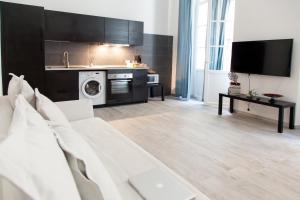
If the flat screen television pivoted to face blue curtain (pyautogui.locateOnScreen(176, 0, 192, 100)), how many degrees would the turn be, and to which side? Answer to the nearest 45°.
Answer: approximately 90° to its right

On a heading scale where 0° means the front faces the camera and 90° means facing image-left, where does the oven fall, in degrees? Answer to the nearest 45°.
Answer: approximately 0°

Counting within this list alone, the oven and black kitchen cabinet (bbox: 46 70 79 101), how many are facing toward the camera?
2

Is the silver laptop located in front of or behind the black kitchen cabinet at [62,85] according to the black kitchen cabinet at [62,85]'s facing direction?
in front

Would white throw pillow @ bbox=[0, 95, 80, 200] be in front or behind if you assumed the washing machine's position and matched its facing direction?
in front

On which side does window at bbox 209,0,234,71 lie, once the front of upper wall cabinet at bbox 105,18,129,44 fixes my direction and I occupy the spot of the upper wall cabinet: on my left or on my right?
on my left

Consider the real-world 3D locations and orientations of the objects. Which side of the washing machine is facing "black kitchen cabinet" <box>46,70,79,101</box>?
right

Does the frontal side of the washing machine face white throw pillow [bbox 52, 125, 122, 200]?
yes

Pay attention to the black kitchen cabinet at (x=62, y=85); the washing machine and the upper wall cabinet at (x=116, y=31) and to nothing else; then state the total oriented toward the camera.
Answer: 3

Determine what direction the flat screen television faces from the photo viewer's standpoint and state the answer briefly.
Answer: facing the viewer and to the left of the viewer
